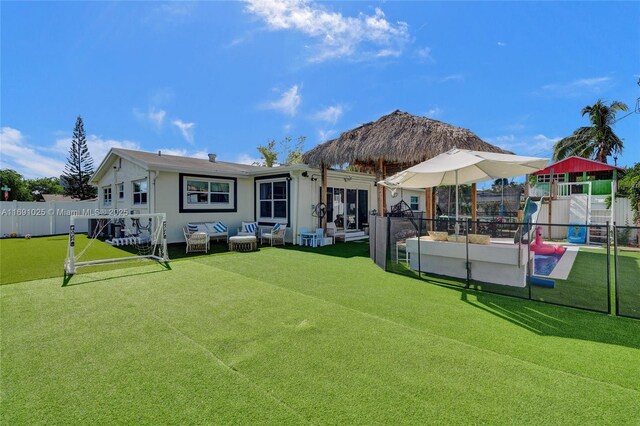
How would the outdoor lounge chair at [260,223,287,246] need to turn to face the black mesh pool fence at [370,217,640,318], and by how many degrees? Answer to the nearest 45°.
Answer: approximately 90° to its left

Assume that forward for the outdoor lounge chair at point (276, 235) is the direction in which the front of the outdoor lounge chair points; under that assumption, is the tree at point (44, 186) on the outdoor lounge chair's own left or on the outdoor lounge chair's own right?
on the outdoor lounge chair's own right

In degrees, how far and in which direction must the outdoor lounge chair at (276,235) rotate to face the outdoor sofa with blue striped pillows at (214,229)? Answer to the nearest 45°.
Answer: approximately 45° to its right

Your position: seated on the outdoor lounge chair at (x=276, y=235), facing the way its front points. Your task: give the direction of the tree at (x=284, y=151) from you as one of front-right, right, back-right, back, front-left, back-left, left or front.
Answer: back-right

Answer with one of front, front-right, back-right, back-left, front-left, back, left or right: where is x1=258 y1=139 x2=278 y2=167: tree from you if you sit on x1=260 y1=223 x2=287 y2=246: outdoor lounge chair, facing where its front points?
back-right

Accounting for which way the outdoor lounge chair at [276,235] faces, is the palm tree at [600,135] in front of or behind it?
behind

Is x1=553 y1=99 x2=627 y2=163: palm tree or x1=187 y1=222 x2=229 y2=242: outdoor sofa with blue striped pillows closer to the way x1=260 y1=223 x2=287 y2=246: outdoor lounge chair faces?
the outdoor sofa with blue striped pillows

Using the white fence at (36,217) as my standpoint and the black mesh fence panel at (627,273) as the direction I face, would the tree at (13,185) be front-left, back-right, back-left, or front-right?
back-left

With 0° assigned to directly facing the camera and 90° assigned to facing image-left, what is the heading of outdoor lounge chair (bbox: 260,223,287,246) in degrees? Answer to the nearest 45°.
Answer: approximately 45°

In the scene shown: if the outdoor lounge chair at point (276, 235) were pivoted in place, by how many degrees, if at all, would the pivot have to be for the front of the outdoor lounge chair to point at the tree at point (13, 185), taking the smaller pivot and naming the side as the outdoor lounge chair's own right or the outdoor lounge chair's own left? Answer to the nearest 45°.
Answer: approximately 90° to the outdoor lounge chair's own right

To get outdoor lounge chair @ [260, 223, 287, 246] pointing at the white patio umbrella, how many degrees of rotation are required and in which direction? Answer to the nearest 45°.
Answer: approximately 90° to its left

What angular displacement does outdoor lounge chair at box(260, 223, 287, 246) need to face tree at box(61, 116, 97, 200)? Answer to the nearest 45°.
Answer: approximately 90° to its right
